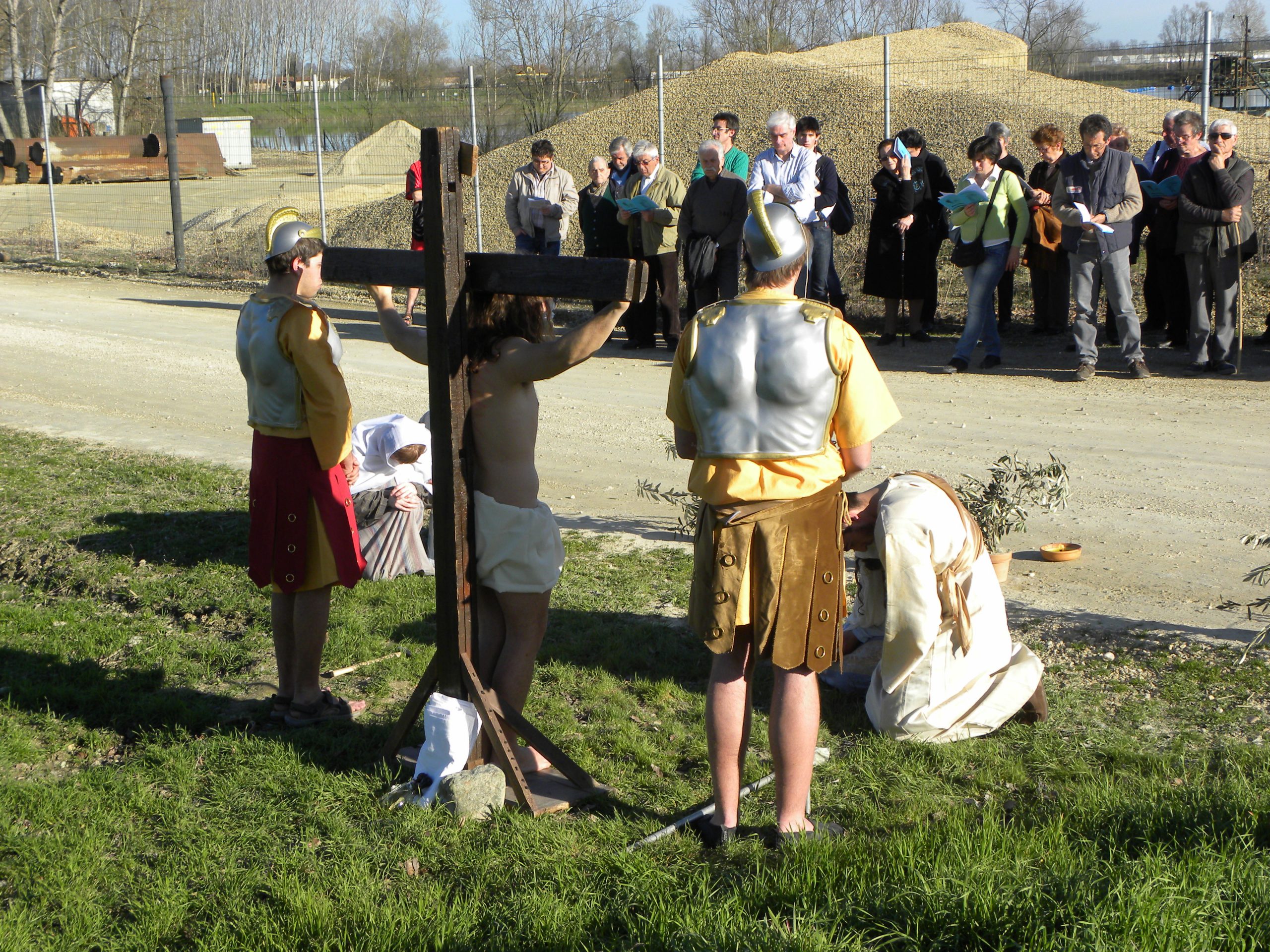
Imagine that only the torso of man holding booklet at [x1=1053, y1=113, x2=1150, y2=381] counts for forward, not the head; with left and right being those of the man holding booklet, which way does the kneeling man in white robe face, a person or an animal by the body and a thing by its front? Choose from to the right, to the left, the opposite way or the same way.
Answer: to the right

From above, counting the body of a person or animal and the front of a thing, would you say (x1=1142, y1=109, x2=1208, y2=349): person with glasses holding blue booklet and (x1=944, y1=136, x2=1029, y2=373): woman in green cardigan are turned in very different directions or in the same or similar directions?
same or similar directions

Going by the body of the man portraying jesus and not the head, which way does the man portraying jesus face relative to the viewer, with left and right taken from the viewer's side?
facing away from the viewer and to the right of the viewer

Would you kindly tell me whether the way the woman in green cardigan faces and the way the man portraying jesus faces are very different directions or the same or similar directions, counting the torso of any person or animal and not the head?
very different directions

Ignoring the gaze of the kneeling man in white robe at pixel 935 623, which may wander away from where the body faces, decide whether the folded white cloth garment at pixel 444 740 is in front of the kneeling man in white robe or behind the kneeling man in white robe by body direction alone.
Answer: in front

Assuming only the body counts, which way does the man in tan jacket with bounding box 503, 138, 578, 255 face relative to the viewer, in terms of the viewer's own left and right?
facing the viewer

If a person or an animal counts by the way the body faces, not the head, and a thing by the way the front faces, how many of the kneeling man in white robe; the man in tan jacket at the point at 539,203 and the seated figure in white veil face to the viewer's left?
1

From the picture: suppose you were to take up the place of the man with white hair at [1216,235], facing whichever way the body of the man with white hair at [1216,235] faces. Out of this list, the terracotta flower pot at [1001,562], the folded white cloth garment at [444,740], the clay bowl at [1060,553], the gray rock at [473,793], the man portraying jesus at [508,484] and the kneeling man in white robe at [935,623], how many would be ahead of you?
6

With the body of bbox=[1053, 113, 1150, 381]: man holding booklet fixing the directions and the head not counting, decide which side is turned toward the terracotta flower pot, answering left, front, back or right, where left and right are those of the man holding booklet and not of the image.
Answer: front

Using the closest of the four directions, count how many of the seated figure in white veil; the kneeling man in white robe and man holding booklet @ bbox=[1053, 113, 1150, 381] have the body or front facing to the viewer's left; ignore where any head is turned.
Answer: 1

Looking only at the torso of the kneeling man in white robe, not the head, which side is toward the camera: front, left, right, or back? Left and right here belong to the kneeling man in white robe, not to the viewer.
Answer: left

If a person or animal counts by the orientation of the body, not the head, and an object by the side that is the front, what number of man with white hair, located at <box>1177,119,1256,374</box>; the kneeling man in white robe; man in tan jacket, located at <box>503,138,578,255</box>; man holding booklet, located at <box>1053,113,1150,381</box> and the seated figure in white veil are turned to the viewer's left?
1

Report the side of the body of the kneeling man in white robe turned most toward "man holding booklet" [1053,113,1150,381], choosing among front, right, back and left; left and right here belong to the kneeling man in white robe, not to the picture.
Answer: right

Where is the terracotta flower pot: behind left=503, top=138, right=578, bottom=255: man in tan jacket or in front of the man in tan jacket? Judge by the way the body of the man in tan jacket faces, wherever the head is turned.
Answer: in front
